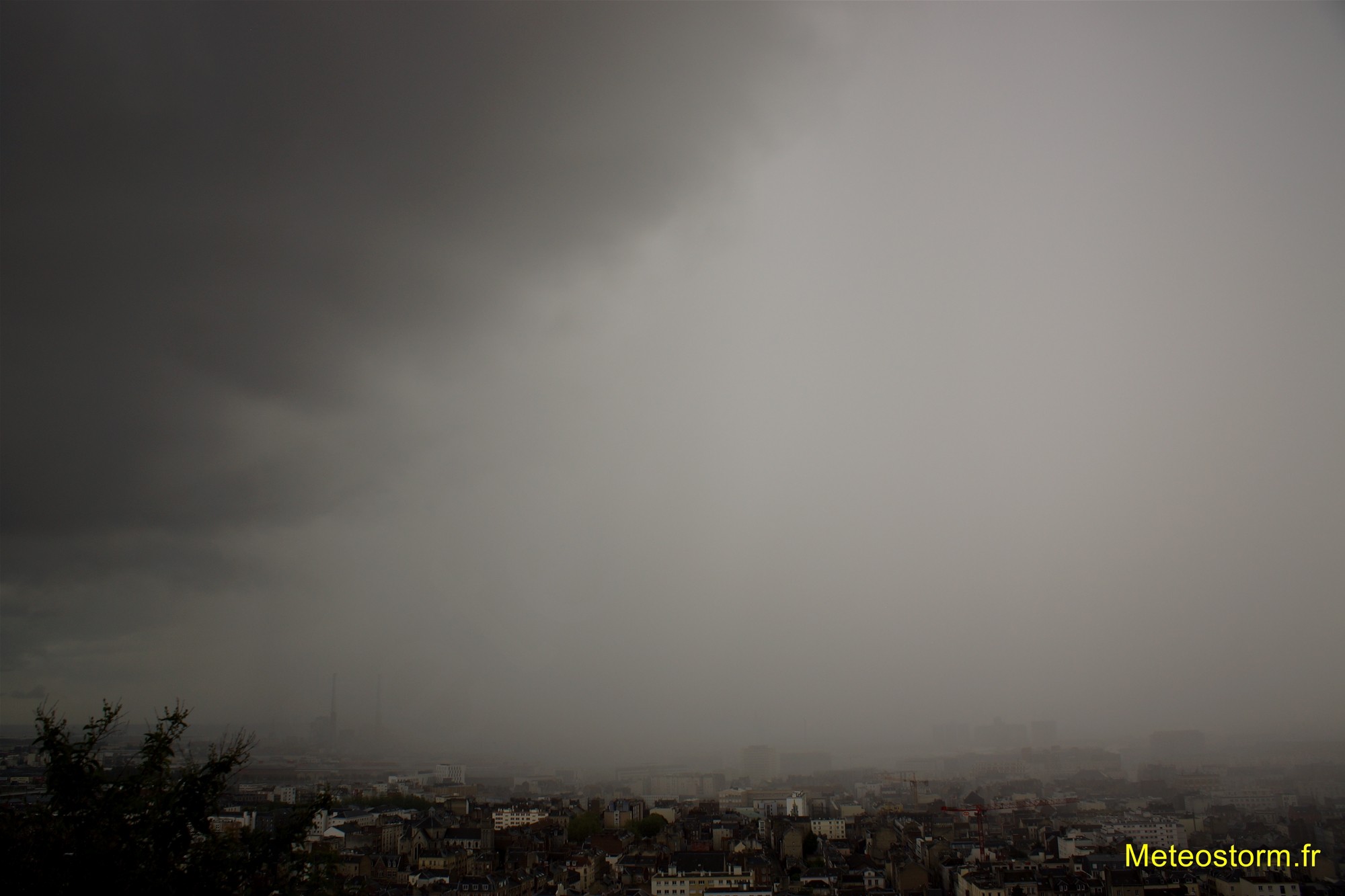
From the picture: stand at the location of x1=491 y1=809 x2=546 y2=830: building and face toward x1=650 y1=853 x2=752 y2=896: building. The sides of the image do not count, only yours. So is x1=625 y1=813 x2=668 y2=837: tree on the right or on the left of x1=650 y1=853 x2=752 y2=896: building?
left

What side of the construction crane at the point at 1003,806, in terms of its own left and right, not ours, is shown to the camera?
right
